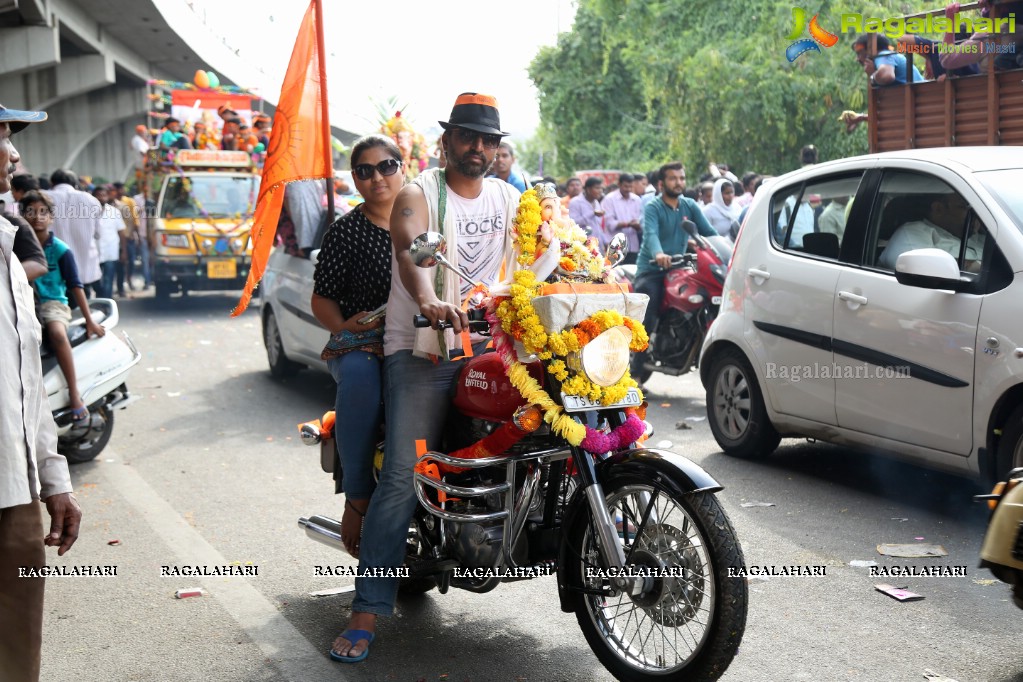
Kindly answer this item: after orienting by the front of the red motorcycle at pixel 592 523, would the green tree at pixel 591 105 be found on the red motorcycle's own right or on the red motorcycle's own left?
on the red motorcycle's own left

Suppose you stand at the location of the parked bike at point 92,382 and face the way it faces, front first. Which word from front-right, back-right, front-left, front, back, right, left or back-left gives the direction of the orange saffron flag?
back

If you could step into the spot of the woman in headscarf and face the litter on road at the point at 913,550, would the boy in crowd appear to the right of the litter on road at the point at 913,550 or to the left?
right

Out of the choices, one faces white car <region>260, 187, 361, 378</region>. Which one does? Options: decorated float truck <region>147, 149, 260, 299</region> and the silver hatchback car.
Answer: the decorated float truck

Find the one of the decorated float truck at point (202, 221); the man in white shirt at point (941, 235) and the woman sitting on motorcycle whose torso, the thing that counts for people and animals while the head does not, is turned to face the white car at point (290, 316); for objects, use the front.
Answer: the decorated float truck

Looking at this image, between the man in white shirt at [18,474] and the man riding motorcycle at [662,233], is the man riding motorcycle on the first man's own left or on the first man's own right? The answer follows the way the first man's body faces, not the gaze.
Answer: on the first man's own left

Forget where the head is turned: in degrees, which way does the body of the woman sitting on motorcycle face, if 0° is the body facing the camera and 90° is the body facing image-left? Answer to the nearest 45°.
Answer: approximately 315°

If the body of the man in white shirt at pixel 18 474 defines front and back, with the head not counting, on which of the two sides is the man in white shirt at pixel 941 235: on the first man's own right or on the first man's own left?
on the first man's own left
